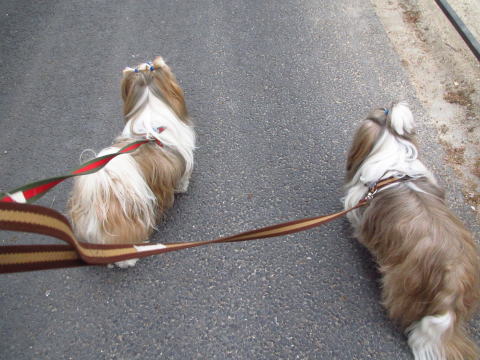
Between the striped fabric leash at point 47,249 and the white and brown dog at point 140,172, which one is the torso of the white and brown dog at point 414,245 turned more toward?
the white and brown dog

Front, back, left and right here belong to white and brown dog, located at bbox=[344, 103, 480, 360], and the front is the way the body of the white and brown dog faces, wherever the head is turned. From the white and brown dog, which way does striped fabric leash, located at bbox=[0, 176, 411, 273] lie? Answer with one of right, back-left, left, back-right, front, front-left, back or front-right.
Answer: back-left

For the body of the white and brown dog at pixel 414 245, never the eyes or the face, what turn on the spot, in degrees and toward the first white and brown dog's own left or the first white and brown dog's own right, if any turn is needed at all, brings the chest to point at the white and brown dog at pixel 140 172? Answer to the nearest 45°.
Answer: approximately 90° to the first white and brown dog's own left

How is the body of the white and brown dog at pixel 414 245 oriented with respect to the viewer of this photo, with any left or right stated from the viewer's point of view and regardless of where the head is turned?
facing away from the viewer
